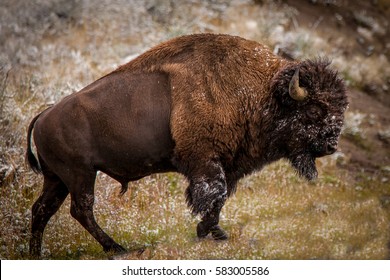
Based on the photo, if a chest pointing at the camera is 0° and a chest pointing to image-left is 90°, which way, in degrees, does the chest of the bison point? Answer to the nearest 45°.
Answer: approximately 270°
